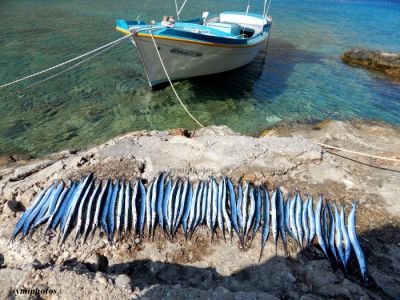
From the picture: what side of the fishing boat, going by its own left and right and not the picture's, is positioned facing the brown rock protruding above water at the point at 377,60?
back

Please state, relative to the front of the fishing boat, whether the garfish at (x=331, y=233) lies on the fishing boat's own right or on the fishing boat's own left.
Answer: on the fishing boat's own left

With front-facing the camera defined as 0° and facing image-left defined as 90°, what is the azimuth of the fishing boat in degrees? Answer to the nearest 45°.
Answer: approximately 45°

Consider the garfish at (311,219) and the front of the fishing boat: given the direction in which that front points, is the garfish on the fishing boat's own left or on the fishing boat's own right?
on the fishing boat's own left

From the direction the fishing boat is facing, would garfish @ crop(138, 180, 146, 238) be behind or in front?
in front

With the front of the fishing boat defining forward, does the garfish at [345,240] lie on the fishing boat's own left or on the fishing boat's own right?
on the fishing boat's own left

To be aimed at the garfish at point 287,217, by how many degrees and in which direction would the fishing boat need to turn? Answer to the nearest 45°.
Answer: approximately 45° to its left

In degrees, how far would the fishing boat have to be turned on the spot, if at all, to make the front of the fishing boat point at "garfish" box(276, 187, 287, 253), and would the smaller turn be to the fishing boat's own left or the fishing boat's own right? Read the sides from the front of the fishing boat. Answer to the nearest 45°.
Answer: approximately 45° to the fishing boat's own left
